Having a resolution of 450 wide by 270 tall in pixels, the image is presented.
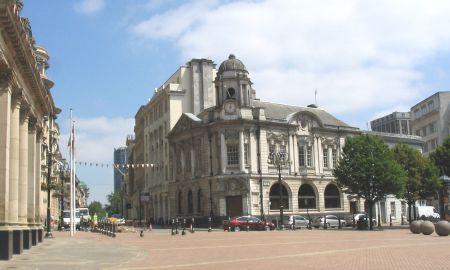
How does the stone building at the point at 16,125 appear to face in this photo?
to the viewer's right
